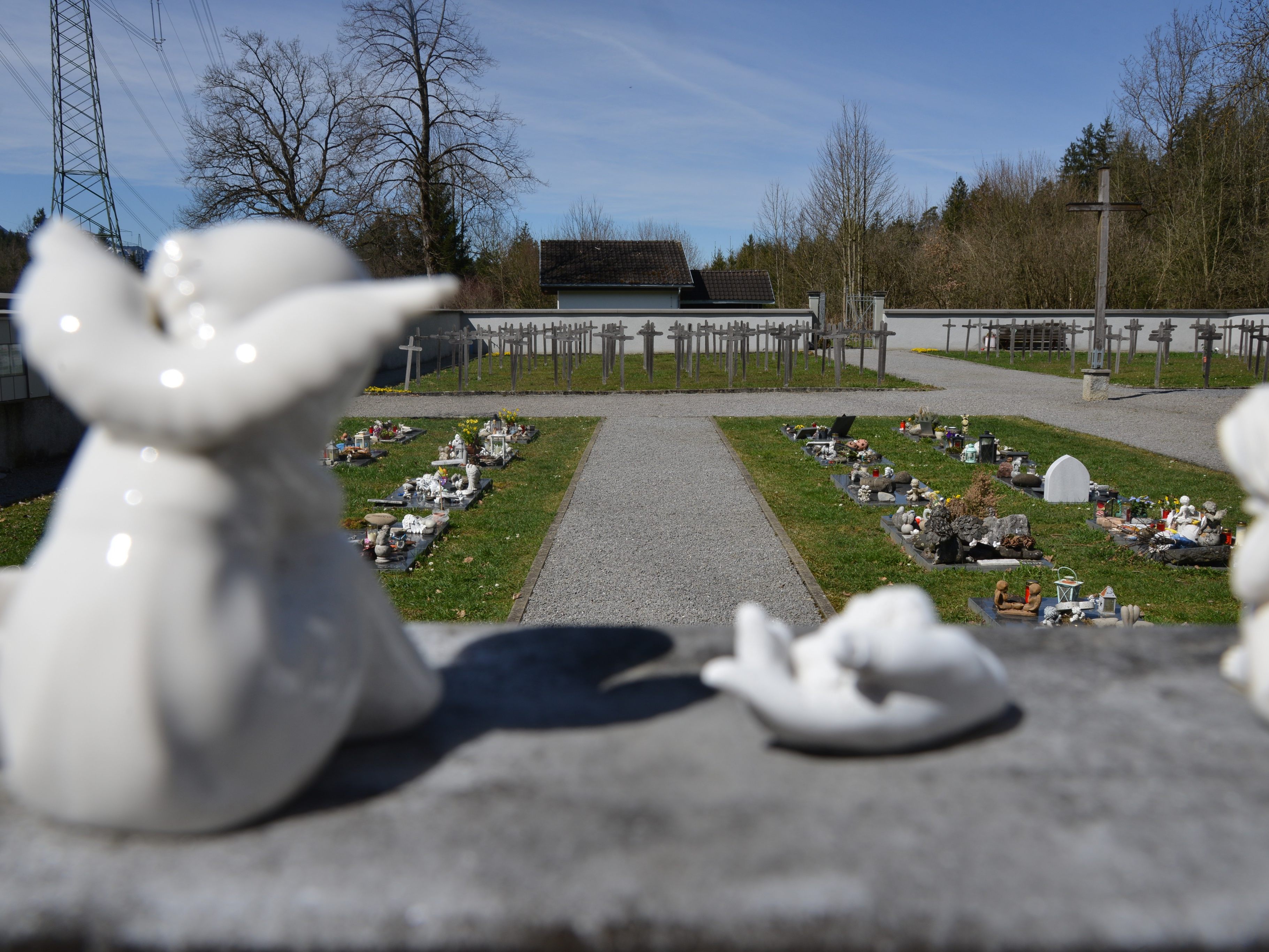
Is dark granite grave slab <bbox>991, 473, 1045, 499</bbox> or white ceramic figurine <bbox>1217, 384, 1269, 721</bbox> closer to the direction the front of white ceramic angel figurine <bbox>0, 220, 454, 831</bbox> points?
the dark granite grave slab

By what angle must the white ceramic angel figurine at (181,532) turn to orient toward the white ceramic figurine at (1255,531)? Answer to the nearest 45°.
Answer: approximately 45° to its right

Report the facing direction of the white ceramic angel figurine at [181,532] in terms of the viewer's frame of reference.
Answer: facing away from the viewer and to the right of the viewer

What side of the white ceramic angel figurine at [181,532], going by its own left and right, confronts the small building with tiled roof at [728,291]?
front

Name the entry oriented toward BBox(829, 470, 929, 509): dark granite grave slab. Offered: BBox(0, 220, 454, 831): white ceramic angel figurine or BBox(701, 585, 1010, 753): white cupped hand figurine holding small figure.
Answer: the white ceramic angel figurine

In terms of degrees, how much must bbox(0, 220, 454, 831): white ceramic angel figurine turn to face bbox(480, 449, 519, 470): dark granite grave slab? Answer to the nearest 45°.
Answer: approximately 45° to its left

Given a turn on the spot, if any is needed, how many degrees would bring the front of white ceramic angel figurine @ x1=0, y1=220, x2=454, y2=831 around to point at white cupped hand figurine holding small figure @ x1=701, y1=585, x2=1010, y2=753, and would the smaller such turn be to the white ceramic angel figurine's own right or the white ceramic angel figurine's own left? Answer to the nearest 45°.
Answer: approximately 45° to the white ceramic angel figurine's own right
